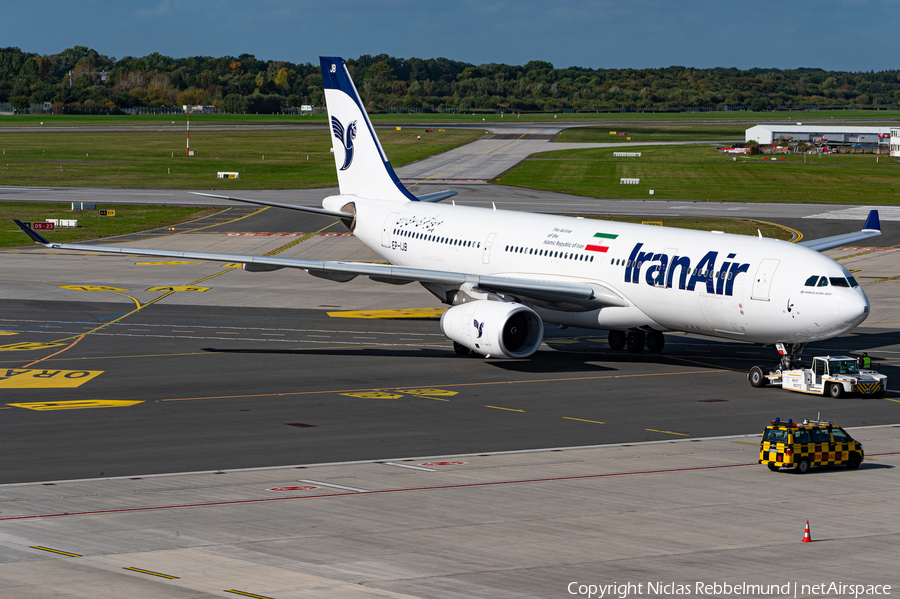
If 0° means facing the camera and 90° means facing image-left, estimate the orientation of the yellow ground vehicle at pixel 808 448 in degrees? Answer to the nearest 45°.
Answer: approximately 225°

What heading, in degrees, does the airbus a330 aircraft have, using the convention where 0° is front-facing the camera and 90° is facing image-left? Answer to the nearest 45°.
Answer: approximately 315°

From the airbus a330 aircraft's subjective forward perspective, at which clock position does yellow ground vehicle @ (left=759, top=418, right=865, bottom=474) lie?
The yellow ground vehicle is roughly at 1 o'clock from the airbus a330 aircraft.

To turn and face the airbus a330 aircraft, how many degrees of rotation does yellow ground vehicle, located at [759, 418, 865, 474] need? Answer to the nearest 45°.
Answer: approximately 90° to its left
